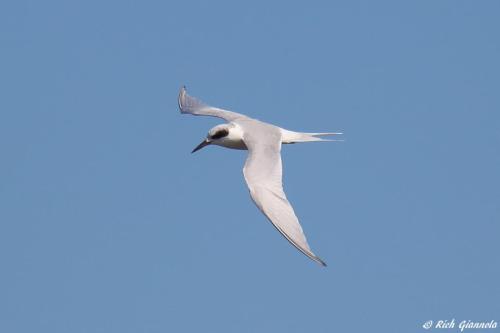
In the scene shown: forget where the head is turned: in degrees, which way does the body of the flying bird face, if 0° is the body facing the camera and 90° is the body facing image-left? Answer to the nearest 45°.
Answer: approximately 90°
